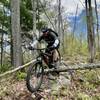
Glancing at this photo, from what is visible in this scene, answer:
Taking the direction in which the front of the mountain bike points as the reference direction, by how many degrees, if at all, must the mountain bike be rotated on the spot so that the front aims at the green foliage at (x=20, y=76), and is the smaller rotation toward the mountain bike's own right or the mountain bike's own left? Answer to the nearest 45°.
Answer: approximately 90° to the mountain bike's own right

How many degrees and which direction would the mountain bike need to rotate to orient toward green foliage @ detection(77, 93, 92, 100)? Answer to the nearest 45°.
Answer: approximately 135° to its left

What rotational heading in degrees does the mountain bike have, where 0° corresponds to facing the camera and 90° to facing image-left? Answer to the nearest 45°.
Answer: approximately 45°
